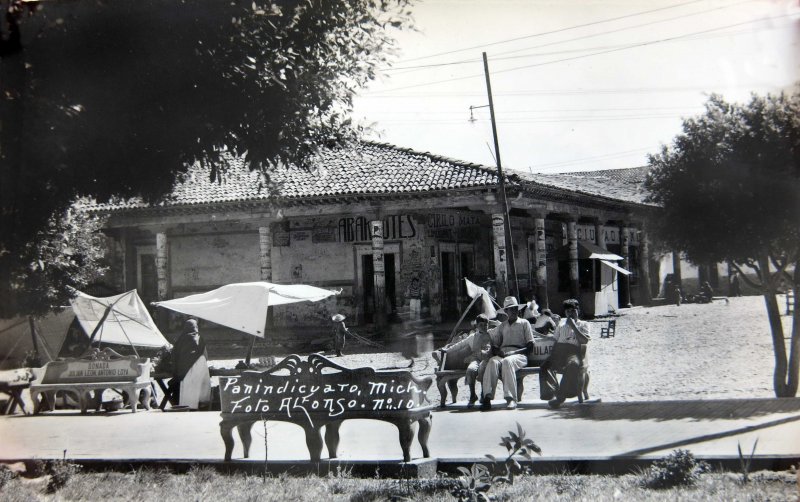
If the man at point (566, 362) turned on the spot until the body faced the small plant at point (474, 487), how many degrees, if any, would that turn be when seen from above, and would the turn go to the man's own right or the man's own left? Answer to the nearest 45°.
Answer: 0° — they already face it

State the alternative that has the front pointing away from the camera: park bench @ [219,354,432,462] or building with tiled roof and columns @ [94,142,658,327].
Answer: the park bench

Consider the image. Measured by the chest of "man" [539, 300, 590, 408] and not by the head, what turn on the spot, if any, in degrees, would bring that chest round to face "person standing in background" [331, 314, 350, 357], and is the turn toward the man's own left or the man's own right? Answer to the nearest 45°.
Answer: approximately 135° to the man's own right

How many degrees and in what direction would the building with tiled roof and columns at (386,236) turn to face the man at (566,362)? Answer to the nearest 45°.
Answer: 0° — it already faces them

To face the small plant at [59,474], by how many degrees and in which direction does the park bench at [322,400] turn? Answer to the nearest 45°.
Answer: approximately 90° to its left

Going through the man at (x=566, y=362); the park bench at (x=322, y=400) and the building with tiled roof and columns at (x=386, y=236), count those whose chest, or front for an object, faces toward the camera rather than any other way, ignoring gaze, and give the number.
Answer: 2

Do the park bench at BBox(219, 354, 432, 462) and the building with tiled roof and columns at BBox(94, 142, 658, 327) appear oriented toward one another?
yes

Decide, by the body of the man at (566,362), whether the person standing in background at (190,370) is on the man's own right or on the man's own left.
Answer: on the man's own right

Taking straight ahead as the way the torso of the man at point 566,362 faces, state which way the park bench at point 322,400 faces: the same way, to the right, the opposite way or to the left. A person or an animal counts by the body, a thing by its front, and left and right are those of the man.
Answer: the opposite way

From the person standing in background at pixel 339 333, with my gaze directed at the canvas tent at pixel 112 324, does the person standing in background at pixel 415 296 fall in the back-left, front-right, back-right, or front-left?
back-right

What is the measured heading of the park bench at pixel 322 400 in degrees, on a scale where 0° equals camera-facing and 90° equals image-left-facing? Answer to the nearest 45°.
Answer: approximately 180°
